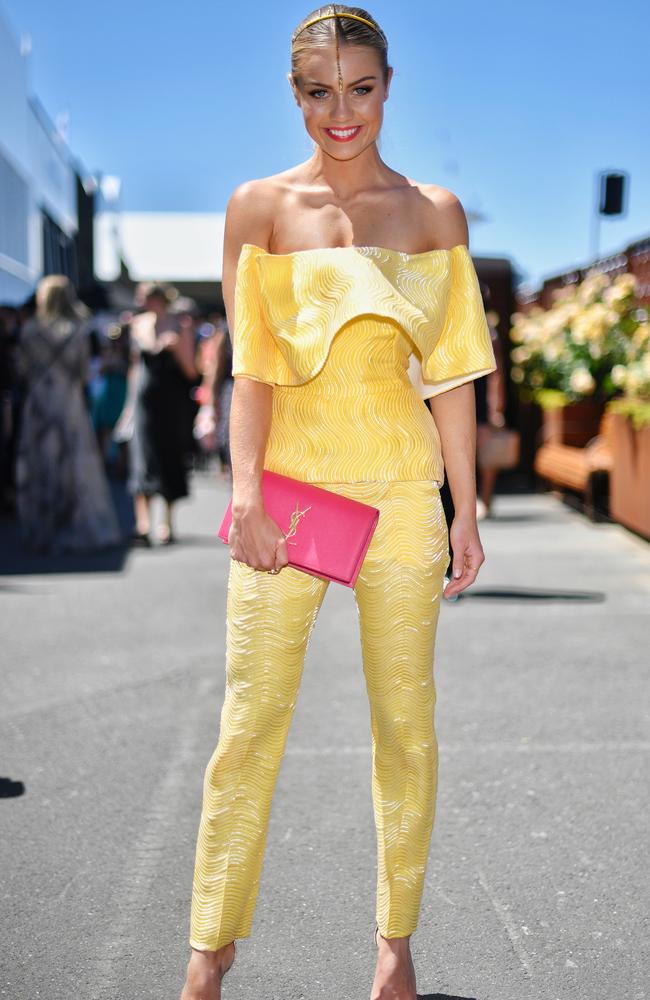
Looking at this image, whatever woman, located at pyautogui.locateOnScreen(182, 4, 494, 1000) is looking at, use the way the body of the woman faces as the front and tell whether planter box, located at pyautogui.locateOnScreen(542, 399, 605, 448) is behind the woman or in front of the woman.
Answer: behind

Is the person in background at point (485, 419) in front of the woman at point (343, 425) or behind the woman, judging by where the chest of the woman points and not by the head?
behind

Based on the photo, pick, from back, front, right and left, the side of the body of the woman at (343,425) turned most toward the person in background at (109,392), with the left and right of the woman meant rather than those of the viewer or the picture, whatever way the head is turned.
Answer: back

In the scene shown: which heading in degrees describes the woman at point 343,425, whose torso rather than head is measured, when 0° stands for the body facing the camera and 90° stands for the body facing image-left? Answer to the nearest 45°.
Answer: approximately 0°
